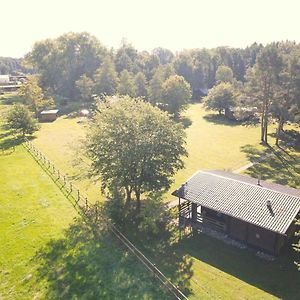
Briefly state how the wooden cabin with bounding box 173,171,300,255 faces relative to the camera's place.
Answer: facing away from the viewer and to the left of the viewer

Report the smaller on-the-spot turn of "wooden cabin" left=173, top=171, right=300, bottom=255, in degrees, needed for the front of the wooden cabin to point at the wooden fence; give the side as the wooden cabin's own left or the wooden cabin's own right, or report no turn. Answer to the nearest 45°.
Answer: approximately 90° to the wooden cabin's own right
